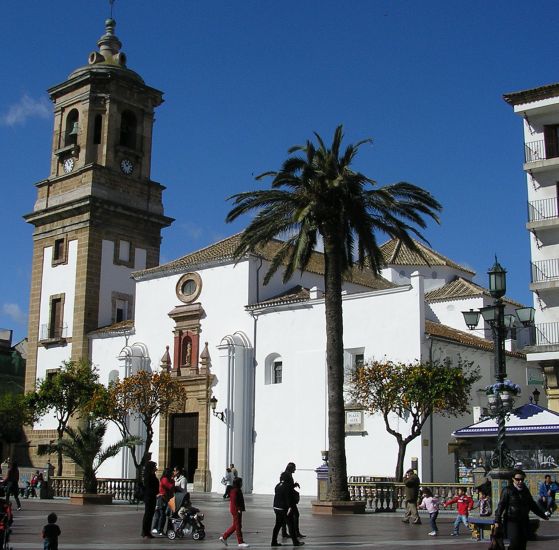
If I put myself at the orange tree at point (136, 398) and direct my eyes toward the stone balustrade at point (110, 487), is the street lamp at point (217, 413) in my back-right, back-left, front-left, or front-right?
back-left

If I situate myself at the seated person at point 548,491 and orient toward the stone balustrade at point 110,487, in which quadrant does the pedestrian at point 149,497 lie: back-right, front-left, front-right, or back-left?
front-left

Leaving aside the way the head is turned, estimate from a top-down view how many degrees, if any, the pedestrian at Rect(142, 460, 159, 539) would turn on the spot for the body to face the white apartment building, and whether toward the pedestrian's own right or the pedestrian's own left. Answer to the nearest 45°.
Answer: approximately 45° to the pedestrian's own left

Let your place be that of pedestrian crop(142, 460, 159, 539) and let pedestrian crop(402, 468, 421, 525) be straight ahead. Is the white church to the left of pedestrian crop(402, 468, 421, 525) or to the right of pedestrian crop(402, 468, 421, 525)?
left

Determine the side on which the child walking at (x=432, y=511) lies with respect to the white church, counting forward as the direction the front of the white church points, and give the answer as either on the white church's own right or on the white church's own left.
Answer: on the white church's own left

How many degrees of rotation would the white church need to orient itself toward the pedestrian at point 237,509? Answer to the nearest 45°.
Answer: approximately 45° to its left
